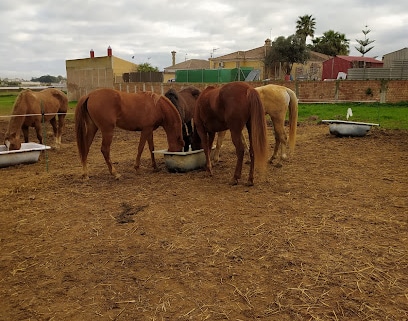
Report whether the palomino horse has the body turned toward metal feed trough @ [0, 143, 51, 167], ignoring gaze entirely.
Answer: yes

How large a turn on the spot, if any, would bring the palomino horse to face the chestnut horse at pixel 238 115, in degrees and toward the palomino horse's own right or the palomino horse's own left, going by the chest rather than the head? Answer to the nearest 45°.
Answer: approximately 90° to the palomino horse's own left

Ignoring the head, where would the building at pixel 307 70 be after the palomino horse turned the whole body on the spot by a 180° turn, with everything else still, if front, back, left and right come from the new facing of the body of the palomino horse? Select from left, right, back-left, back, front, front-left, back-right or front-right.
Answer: left

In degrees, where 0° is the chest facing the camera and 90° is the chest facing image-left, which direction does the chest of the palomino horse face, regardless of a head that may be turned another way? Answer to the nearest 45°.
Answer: approximately 90°

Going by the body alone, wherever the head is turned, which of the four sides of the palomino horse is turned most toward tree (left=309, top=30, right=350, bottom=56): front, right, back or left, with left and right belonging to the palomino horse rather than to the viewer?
right

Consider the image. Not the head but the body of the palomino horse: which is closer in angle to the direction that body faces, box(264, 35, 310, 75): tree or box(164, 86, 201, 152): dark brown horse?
the dark brown horse

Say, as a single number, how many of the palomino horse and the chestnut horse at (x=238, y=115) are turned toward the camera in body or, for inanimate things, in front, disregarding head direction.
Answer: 0

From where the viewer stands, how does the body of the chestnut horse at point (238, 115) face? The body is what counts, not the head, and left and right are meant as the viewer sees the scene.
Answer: facing away from the viewer and to the left of the viewer

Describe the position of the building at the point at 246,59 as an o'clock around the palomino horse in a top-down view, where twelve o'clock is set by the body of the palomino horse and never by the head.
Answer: The building is roughly at 3 o'clock from the palomino horse.

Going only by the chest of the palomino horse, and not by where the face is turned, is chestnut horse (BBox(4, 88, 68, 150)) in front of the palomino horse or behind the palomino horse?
in front

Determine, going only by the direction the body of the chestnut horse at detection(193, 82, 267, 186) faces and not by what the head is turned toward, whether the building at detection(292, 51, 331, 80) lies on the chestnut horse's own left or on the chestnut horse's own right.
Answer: on the chestnut horse's own right
